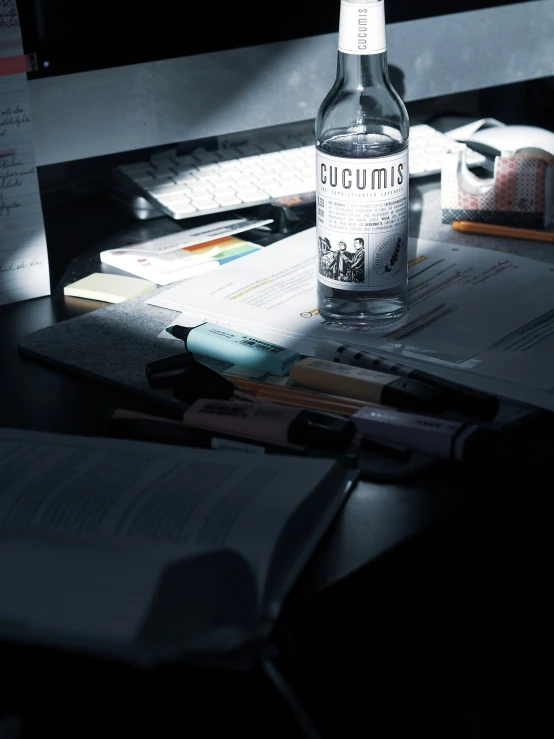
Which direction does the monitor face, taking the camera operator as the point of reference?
facing the viewer and to the right of the viewer

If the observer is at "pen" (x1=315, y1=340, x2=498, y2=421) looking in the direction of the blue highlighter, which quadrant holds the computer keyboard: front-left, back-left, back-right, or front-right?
front-right

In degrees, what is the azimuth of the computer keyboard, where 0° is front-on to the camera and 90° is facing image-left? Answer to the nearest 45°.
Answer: approximately 315°

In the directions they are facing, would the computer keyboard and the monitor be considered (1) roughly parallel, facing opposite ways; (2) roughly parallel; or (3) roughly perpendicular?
roughly parallel
